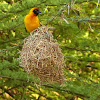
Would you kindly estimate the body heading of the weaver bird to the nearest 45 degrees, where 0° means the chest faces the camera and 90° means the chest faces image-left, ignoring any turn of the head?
approximately 315°
